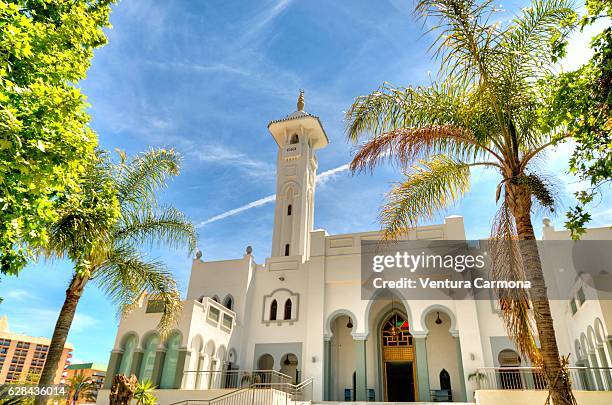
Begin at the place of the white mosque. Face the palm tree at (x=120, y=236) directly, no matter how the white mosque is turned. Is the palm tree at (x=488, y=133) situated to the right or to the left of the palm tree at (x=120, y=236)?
left

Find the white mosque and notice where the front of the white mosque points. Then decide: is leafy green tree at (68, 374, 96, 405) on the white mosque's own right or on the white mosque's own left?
on the white mosque's own right

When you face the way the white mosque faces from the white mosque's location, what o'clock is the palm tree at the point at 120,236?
The palm tree is roughly at 1 o'clock from the white mosque.

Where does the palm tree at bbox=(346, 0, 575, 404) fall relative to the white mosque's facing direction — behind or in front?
in front

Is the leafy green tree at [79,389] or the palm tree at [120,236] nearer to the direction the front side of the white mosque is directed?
the palm tree

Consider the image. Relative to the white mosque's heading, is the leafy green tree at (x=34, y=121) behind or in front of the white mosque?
in front

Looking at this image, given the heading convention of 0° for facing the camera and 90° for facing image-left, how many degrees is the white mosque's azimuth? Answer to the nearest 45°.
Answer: approximately 0°

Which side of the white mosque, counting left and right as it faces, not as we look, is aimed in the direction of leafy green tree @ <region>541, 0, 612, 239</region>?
front
